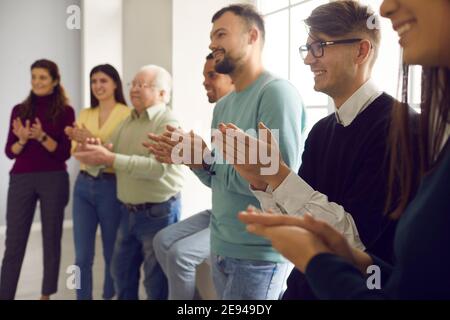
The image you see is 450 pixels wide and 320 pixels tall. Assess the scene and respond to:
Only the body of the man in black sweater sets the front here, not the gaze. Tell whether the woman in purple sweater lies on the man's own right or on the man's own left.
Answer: on the man's own right

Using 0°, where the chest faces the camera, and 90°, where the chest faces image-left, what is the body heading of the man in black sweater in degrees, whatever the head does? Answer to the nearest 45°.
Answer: approximately 45°

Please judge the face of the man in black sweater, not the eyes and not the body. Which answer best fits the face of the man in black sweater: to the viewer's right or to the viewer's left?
to the viewer's left

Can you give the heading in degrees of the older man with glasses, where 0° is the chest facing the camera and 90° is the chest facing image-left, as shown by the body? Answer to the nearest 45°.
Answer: approximately 45°

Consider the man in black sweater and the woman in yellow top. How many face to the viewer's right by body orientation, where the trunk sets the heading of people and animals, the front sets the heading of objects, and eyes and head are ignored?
0

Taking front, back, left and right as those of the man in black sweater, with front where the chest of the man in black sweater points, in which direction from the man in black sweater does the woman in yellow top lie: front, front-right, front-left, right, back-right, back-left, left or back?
right

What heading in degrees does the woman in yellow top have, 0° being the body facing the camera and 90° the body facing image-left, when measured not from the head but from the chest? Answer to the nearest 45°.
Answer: approximately 45°

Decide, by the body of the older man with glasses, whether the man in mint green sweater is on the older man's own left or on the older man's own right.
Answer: on the older man's own left

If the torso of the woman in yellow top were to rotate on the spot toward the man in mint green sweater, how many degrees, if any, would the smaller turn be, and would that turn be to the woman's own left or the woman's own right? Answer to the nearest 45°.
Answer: approximately 45° to the woman's own left
